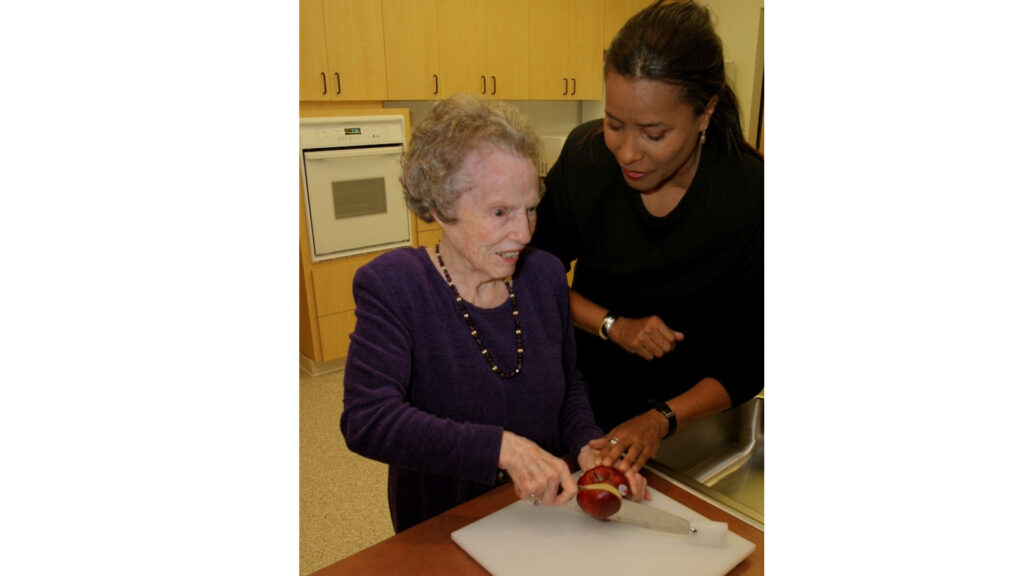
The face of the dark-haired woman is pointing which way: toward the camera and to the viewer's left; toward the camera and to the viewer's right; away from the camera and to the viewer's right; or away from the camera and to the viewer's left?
toward the camera and to the viewer's left

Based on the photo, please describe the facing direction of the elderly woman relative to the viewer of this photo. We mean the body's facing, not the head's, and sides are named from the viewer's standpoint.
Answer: facing the viewer and to the right of the viewer
